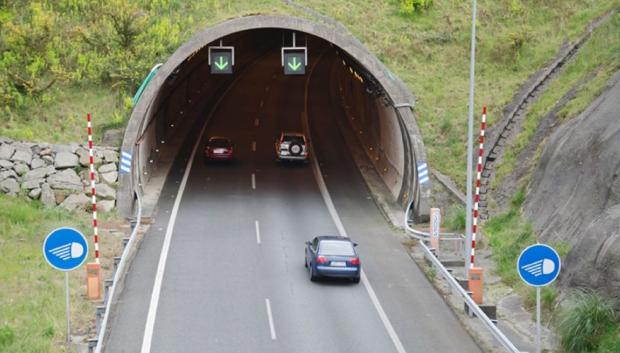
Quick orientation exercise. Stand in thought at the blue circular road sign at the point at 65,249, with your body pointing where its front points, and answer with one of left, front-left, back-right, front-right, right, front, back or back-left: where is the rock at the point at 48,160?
back

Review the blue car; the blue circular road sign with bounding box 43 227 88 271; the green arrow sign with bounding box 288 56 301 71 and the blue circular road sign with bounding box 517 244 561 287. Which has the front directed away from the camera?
the blue car

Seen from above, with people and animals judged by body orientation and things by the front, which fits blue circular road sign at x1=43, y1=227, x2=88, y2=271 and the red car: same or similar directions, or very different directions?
very different directions

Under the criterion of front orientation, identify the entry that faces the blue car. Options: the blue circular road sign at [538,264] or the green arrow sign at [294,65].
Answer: the green arrow sign

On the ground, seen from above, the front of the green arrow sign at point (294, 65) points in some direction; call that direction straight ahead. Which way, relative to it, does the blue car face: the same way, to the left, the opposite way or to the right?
the opposite way

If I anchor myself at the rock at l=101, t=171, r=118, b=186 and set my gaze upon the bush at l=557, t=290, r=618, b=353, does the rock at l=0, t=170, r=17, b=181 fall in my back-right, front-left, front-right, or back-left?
back-right

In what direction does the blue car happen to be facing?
away from the camera

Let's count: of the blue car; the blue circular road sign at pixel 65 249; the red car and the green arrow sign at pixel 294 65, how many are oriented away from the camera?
2

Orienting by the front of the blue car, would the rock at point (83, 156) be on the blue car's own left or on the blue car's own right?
on the blue car's own left

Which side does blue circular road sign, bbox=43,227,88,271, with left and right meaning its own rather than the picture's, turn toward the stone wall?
back

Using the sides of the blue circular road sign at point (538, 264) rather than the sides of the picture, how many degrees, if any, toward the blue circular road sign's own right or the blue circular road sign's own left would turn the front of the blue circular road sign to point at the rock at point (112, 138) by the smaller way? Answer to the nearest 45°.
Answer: approximately 135° to the blue circular road sign's own right

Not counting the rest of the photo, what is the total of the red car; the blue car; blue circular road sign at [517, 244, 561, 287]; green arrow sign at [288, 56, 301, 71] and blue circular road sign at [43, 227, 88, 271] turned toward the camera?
3

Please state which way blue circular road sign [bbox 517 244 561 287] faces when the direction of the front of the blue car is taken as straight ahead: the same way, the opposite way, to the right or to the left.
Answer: the opposite way

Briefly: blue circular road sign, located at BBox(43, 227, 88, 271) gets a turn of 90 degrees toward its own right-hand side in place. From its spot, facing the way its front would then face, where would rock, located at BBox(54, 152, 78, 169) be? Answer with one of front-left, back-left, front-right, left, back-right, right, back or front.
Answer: right

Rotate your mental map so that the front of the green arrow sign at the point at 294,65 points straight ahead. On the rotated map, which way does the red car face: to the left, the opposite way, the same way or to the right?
the opposite way

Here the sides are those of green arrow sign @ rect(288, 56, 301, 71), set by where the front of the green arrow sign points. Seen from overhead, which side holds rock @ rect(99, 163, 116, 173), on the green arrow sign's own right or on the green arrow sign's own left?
on the green arrow sign's own right

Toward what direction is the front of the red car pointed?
away from the camera
